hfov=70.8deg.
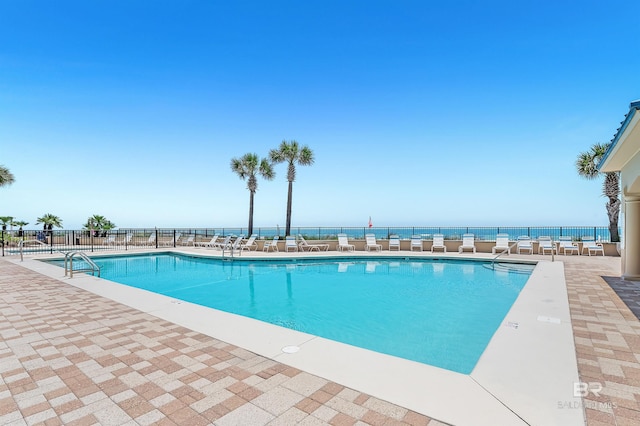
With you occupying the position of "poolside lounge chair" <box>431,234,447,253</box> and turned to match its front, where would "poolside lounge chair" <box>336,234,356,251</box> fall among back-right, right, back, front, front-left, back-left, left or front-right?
right

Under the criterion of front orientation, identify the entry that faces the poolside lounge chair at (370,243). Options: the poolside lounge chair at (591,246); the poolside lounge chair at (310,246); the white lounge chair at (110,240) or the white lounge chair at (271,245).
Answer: the poolside lounge chair at (310,246)

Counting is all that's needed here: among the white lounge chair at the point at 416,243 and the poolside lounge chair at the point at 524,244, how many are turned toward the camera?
2

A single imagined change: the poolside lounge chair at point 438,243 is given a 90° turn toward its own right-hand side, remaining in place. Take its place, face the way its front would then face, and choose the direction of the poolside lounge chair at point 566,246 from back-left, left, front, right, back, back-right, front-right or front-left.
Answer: back

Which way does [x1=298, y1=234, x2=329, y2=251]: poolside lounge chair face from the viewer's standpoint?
to the viewer's right

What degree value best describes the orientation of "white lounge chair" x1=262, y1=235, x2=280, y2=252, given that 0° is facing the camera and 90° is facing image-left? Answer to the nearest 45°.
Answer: approximately 45°

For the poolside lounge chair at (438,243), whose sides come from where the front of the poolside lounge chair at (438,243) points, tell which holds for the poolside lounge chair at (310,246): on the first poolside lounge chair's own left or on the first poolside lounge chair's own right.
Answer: on the first poolside lounge chair's own right

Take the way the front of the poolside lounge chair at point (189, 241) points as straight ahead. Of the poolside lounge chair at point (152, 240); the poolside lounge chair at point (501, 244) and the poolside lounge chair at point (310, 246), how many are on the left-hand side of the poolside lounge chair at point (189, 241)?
2

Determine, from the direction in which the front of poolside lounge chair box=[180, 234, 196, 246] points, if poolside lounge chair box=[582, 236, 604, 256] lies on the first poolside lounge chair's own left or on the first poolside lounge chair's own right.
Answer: on the first poolside lounge chair's own left

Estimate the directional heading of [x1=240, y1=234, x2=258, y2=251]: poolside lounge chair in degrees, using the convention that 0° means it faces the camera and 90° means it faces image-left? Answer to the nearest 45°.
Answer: approximately 45°
